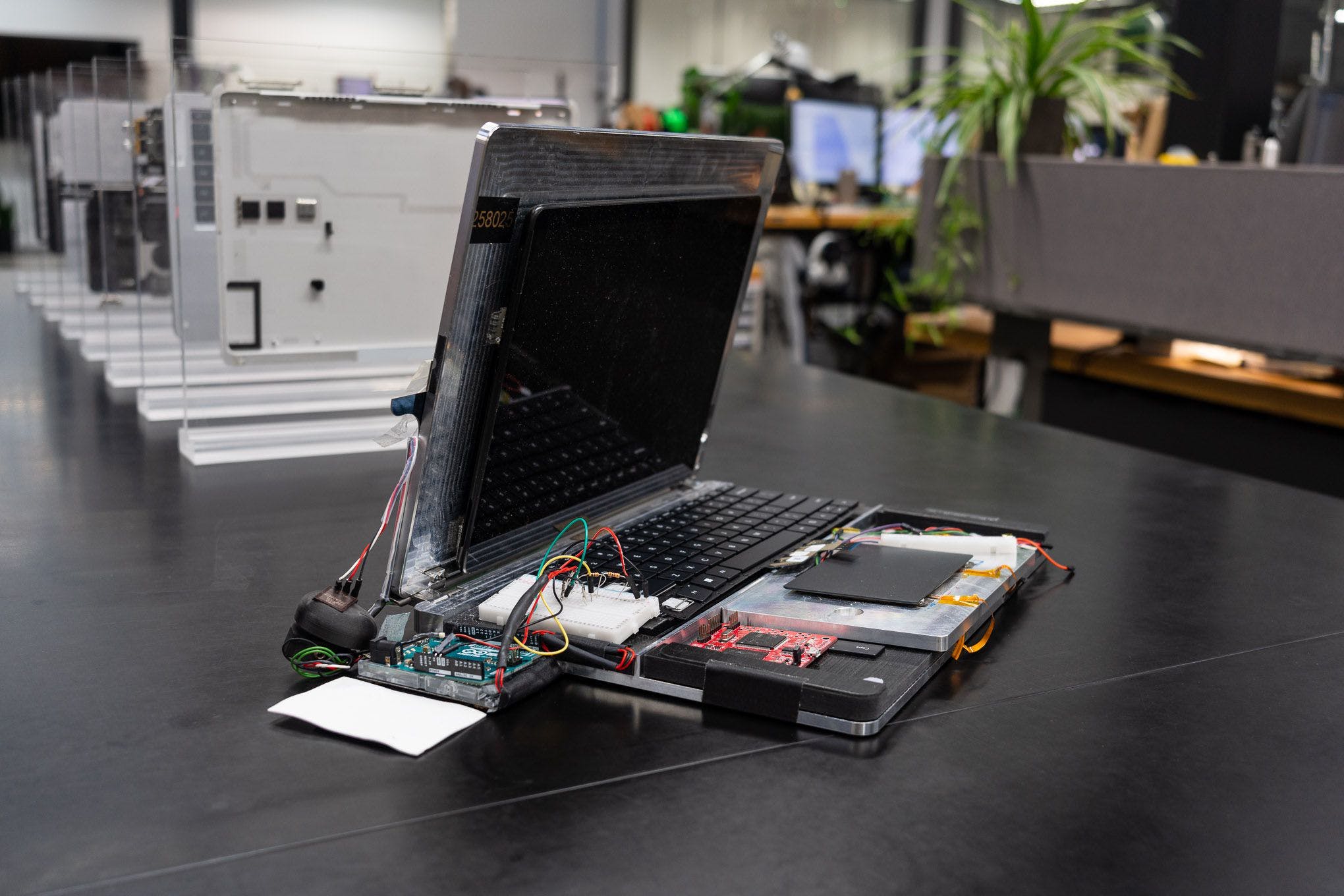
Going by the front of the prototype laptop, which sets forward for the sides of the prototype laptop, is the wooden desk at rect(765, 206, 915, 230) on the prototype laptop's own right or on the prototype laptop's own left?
on the prototype laptop's own left

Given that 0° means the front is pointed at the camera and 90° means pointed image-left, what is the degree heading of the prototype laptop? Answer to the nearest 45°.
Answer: approximately 315°

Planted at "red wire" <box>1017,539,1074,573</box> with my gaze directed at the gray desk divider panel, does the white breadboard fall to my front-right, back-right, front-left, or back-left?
back-left

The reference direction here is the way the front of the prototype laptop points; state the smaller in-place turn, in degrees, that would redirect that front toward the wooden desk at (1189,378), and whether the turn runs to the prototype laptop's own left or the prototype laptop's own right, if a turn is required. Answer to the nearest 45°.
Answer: approximately 90° to the prototype laptop's own left

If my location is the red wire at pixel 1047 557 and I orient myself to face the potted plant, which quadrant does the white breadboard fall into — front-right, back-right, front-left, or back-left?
back-left

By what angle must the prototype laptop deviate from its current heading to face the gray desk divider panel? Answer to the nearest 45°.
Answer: approximately 90° to its left

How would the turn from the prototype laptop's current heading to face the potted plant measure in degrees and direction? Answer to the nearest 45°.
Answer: approximately 135° to its left
